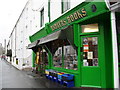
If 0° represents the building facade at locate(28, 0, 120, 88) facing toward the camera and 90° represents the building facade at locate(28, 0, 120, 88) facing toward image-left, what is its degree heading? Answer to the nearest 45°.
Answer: approximately 45°
